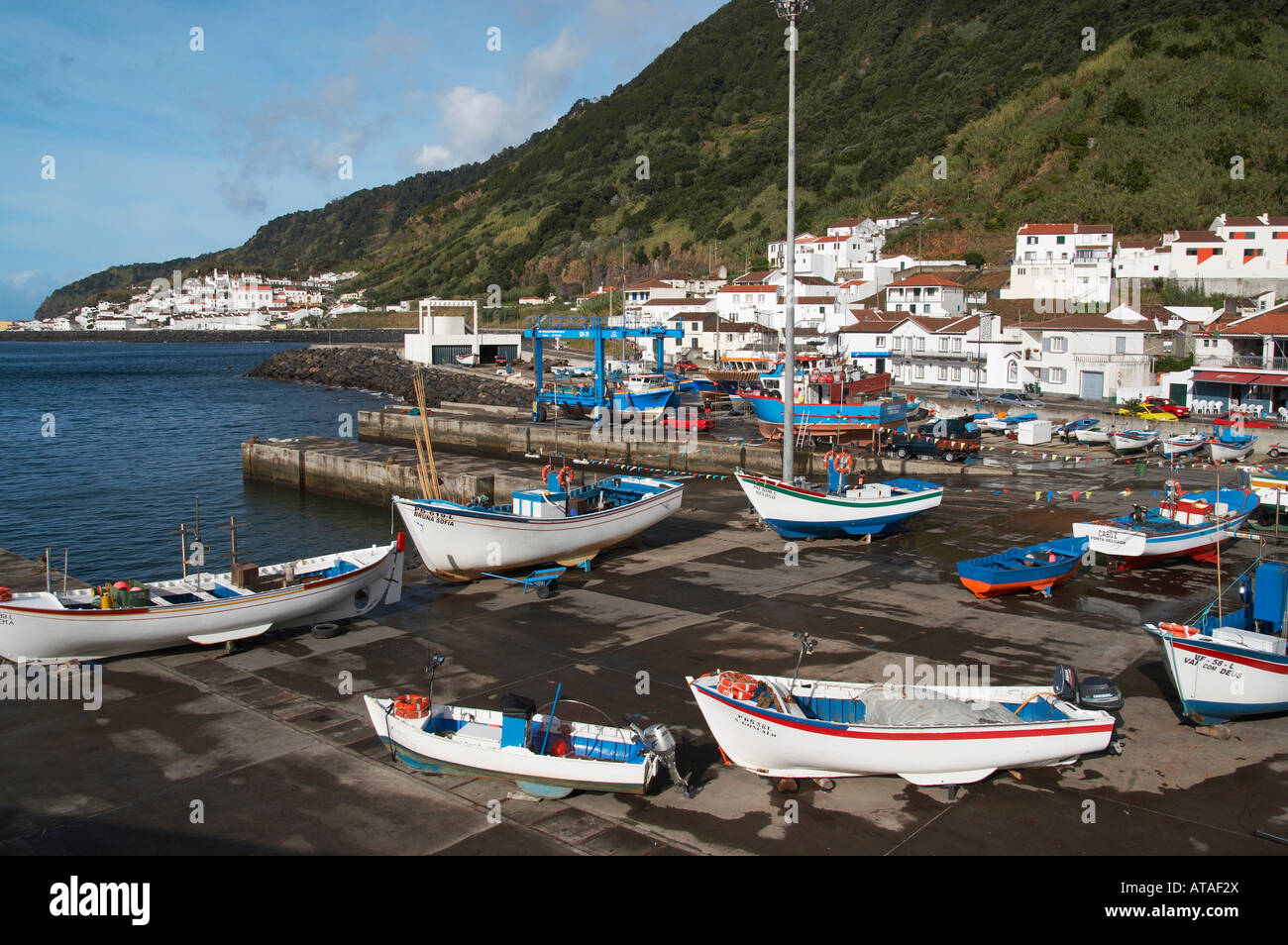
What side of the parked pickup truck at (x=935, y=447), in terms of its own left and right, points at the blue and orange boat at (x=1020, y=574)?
left

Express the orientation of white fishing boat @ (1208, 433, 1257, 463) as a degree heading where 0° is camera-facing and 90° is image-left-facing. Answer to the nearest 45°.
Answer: approximately 45°

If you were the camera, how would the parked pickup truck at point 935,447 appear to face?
facing to the left of the viewer

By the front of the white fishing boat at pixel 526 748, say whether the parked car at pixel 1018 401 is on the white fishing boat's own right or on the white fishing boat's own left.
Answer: on the white fishing boat's own right

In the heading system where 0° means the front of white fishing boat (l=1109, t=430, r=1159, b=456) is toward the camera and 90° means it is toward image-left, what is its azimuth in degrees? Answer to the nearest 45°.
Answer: approximately 45°

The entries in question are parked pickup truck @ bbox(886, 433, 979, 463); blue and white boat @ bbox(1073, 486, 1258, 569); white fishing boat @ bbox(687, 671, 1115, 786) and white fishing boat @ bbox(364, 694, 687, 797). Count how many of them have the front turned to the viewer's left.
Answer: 3

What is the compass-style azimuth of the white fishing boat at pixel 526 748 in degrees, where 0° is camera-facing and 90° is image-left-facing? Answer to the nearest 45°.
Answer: approximately 90°

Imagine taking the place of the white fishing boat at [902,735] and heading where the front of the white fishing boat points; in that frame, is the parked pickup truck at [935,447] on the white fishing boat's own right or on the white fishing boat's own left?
on the white fishing boat's own right

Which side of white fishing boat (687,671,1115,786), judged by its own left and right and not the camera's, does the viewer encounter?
left

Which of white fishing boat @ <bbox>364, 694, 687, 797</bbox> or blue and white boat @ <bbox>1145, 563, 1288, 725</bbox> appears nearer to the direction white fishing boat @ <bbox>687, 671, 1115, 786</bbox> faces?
the white fishing boat
